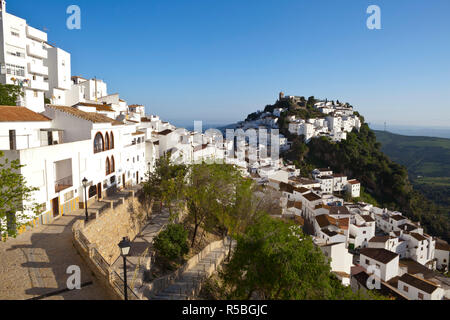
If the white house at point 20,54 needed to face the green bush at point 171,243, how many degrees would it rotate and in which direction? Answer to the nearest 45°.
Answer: approximately 45° to its right

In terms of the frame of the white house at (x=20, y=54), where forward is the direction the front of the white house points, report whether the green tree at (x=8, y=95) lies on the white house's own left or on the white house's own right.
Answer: on the white house's own right

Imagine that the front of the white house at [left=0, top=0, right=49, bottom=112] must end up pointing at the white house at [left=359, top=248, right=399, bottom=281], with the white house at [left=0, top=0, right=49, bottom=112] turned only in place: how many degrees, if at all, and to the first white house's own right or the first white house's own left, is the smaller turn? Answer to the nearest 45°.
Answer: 0° — it already faces it

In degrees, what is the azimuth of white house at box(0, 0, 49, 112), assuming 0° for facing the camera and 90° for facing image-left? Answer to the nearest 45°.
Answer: approximately 315°

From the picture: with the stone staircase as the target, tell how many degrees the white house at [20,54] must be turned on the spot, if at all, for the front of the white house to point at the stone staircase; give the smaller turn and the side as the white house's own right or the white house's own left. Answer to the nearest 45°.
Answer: approximately 45° to the white house's own right
